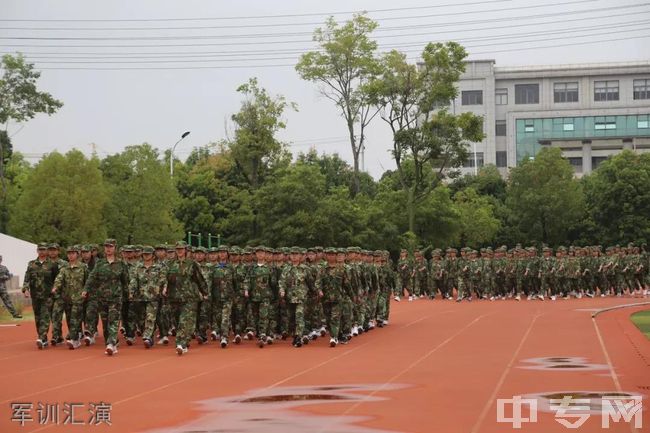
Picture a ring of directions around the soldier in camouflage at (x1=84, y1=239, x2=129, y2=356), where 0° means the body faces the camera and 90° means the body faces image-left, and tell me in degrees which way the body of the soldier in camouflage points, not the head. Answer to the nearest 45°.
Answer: approximately 0°

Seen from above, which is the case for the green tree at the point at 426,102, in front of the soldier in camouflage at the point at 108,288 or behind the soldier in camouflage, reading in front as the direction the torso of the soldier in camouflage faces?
behind

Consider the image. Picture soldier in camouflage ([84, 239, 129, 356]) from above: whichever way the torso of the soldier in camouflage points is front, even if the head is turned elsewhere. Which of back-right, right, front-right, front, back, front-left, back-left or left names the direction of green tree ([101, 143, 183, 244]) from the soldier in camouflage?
back

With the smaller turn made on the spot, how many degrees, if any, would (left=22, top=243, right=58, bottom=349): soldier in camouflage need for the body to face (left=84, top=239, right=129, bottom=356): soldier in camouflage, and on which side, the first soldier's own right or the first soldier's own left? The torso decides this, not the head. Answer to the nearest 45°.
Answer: approximately 45° to the first soldier's own left

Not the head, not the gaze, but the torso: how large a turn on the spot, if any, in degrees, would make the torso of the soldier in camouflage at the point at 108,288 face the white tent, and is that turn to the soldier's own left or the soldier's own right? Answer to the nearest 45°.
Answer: approximately 180°

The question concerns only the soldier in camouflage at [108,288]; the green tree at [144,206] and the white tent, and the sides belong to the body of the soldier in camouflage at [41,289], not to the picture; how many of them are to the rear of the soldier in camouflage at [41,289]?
2

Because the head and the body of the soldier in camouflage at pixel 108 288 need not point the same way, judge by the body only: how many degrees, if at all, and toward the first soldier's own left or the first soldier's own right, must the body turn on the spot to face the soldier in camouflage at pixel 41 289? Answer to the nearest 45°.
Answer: approximately 135° to the first soldier's own right

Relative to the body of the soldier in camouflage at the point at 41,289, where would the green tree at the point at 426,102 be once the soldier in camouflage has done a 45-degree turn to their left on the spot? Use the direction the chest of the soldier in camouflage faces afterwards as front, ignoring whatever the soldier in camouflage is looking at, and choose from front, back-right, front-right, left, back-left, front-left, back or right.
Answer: left

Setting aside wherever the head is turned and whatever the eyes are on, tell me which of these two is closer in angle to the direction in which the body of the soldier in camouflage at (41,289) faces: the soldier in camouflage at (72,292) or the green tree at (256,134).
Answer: the soldier in camouflage

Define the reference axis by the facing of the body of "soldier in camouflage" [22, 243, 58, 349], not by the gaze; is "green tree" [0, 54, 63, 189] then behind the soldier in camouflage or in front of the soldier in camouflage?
behind
